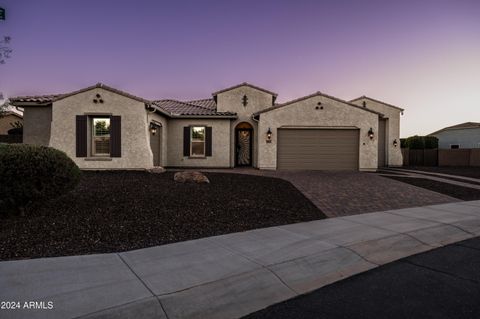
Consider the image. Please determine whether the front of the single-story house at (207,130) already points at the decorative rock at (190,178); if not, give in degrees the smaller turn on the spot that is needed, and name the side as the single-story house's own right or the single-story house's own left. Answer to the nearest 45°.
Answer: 0° — it already faces it

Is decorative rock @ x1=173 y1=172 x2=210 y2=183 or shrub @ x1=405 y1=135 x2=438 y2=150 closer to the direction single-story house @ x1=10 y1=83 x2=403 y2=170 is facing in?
the decorative rock

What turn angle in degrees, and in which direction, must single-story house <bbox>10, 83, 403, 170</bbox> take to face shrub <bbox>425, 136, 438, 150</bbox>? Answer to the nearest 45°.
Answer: approximately 135° to its left

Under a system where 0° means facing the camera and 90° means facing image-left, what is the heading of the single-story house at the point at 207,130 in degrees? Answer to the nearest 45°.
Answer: approximately 0°

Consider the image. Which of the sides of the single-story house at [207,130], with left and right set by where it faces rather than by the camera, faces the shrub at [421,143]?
left

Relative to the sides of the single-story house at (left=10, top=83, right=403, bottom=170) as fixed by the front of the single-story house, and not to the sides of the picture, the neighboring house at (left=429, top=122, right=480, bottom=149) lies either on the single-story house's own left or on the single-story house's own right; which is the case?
on the single-story house's own left

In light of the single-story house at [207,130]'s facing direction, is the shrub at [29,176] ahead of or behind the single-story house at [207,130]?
ahead
